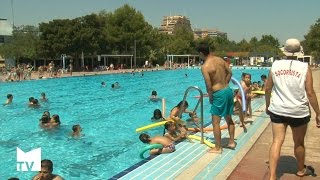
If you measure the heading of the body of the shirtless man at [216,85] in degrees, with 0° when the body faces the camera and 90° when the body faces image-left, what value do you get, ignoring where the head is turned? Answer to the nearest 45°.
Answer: approximately 135°

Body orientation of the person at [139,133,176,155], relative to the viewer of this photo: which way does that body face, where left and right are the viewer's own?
facing to the left of the viewer

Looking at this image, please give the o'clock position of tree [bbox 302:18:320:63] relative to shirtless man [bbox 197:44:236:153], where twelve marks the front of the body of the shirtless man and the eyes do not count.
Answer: The tree is roughly at 2 o'clock from the shirtless man.

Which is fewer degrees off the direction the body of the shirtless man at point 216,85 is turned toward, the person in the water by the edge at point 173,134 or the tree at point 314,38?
the person in the water by the edge

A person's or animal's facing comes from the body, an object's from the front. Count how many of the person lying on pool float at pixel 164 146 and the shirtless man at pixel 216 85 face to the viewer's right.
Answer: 0

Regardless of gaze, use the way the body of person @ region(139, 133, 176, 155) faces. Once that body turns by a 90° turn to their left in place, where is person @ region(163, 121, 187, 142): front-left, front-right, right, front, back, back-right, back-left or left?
back
